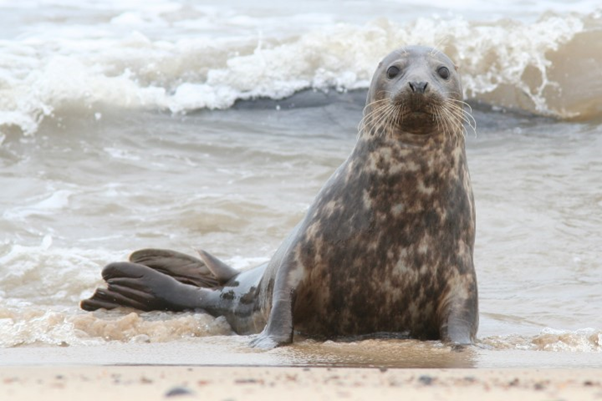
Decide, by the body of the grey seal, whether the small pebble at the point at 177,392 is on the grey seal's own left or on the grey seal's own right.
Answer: on the grey seal's own right

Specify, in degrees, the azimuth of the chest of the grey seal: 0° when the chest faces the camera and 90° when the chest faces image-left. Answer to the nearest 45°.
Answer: approximately 315°
